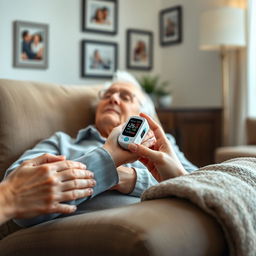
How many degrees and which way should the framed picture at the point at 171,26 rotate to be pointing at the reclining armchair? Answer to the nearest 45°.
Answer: approximately 45° to its left

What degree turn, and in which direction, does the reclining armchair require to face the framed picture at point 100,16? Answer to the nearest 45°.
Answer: approximately 135° to its left

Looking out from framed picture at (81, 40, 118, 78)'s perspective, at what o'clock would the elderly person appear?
The elderly person is roughly at 12 o'clock from the framed picture.

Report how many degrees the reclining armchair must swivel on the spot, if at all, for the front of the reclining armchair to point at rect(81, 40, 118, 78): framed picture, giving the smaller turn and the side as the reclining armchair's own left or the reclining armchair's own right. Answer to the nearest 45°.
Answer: approximately 135° to the reclining armchair's own left

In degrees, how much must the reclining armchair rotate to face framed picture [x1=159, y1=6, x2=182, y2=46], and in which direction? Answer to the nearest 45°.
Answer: approximately 135° to its left
